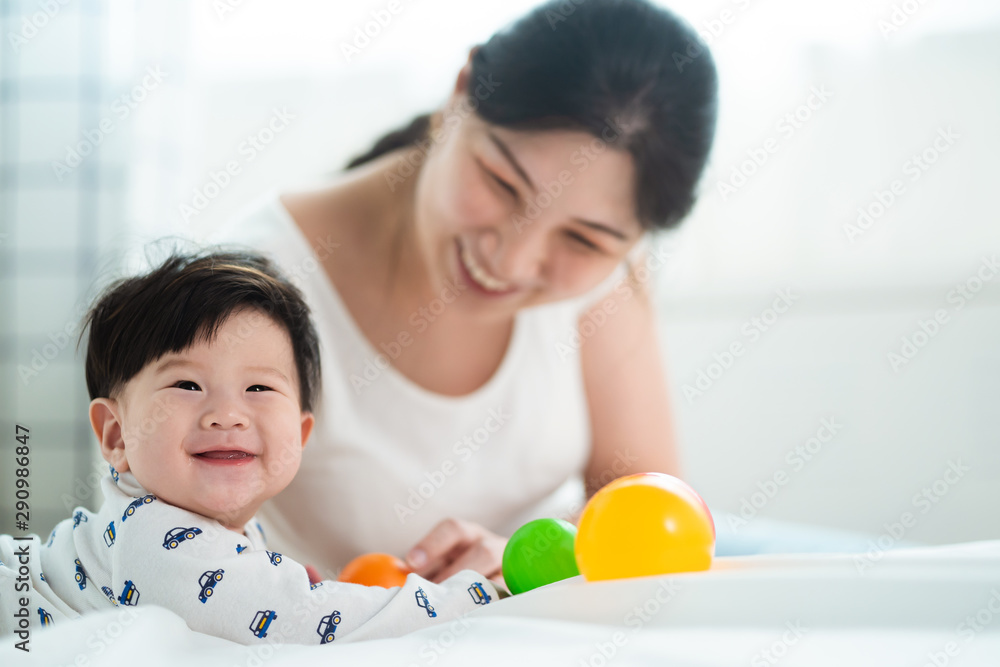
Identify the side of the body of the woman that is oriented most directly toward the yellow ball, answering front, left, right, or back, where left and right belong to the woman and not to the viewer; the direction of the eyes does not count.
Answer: front

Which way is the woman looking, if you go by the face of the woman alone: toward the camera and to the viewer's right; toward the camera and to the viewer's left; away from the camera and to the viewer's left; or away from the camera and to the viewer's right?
toward the camera and to the viewer's left

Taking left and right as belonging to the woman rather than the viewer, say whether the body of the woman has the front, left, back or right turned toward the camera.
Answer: front

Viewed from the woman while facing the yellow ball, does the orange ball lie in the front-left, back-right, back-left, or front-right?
front-right
